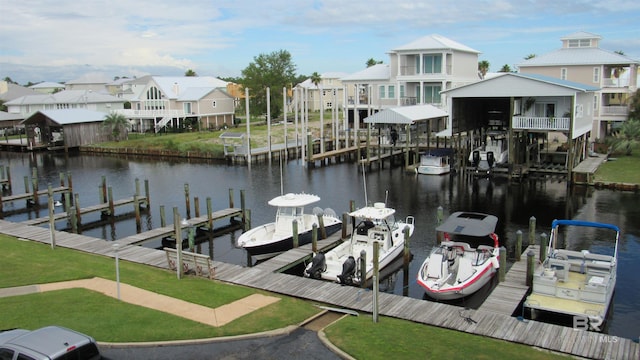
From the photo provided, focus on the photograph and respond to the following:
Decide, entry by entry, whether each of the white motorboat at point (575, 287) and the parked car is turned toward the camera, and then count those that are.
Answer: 1

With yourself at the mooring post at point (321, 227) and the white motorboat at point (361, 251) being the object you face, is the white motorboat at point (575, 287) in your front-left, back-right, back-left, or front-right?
front-left

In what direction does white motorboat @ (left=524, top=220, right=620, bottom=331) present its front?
toward the camera

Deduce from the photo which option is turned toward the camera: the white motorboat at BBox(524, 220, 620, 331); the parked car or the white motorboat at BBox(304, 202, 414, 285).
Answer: the white motorboat at BBox(524, 220, 620, 331)

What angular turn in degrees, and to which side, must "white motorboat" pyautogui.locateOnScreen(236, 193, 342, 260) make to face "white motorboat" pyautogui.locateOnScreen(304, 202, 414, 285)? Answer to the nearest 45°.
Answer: approximately 90° to its left

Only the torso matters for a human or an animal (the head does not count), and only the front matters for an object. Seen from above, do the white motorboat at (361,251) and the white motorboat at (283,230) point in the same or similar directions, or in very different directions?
very different directions

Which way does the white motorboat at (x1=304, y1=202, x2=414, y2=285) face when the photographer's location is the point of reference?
facing away from the viewer and to the right of the viewer

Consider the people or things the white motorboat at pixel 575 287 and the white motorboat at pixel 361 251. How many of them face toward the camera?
1

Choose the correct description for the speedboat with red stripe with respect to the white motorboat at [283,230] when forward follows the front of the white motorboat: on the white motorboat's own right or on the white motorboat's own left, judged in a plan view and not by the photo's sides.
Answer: on the white motorboat's own left

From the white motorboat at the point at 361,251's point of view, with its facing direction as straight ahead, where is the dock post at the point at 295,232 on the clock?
The dock post is roughly at 8 o'clock from the white motorboat.

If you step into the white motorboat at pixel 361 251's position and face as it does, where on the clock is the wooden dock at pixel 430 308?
The wooden dock is roughly at 4 o'clock from the white motorboat.

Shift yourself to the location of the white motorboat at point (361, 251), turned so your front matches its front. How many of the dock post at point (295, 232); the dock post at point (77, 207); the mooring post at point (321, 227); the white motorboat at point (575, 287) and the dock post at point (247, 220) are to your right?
1

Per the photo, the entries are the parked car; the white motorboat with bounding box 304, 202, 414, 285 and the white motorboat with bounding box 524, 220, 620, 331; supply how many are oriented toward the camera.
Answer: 1
